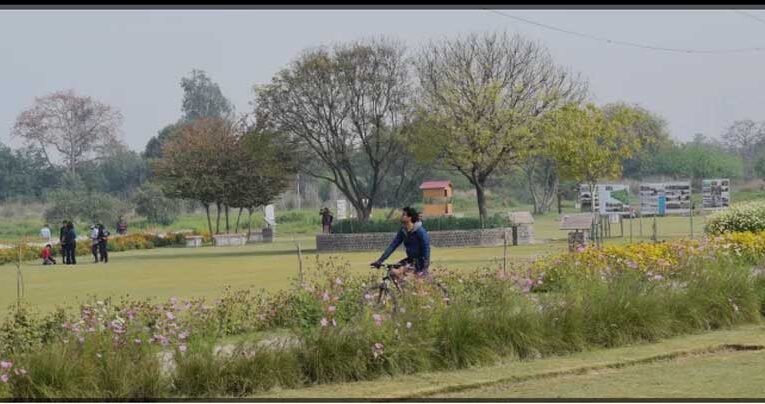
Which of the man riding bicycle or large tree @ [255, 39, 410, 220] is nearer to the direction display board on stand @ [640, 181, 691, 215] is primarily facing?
the man riding bicycle

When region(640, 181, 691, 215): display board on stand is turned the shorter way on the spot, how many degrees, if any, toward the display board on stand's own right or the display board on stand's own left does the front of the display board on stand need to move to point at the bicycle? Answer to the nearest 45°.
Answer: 0° — it already faces it

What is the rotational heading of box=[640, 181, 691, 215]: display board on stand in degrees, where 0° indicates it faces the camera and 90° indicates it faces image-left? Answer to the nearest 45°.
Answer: approximately 0°

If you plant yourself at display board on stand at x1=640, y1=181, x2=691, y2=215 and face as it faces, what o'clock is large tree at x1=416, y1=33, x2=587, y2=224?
The large tree is roughly at 2 o'clock from the display board on stand.

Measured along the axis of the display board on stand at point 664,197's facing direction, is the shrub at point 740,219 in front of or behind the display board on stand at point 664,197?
in front

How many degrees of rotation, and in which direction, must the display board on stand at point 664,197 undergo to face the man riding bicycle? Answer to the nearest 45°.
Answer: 0° — it already faces them

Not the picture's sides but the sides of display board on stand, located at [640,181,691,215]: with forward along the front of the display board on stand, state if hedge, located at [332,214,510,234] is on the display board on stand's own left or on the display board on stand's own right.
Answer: on the display board on stand's own right

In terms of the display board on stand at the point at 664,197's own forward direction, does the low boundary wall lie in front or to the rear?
in front
